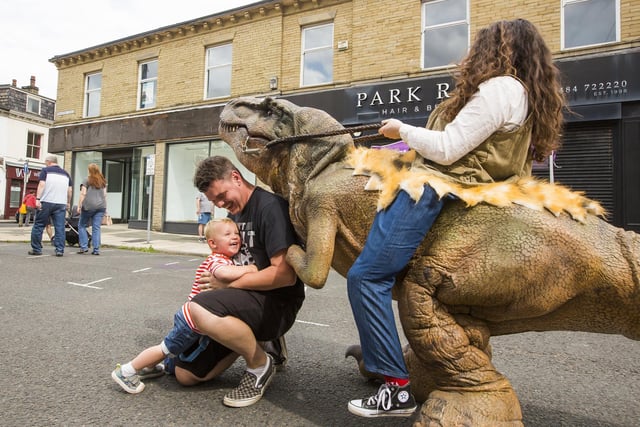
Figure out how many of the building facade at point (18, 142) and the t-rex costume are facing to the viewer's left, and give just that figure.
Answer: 1

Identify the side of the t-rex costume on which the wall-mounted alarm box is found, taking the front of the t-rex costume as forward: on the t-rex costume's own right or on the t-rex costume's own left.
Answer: on the t-rex costume's own right

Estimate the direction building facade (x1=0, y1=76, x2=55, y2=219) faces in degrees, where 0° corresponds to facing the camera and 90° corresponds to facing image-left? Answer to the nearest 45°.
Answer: approximately 315°

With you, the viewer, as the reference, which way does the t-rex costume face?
facing to the left of the viewer

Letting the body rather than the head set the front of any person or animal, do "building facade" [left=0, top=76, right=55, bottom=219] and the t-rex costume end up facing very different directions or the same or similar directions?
very different directions

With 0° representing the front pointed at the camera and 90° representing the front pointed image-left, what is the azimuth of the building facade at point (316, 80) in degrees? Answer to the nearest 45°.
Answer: approximately 45°

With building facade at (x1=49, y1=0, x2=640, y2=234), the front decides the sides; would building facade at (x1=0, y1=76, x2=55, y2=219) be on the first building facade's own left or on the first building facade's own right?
on the first building facade's own right

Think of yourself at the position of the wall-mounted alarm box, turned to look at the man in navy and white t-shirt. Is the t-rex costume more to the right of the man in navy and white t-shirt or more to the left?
left

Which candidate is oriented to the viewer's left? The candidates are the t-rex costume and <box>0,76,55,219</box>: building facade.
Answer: the t-rex costume
